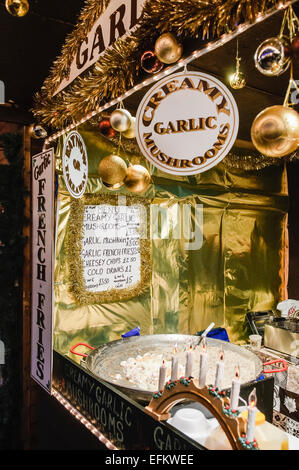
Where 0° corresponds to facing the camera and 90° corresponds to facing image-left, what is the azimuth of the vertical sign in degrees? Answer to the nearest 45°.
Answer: approximately 45°

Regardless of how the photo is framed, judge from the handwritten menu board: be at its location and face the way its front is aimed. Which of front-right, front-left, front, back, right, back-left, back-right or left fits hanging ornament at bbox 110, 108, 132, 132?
front

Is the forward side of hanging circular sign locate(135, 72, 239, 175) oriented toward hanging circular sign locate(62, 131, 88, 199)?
no

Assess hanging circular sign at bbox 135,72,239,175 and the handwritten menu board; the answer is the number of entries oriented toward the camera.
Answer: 2

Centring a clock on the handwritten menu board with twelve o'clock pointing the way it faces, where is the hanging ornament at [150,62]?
The hanging ornament is roughly at 12 o'clock from the handwritten menu board.

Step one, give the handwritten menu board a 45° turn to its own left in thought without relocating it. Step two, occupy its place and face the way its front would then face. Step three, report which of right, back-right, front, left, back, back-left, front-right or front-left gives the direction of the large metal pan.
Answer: front-right

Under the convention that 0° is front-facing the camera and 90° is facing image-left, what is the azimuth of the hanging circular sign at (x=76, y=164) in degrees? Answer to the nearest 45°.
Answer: approximately 315°

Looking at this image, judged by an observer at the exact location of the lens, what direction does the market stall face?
facing the viewer and to the left of the viewer

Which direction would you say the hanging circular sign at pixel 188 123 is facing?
toward the camera

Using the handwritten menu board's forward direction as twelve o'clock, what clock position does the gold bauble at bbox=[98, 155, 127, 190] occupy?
The gold bauble is roughly at 12 o'clock from the handwritten menu board.
